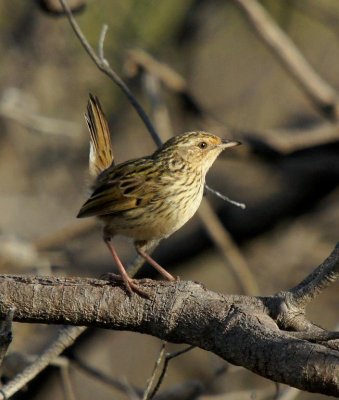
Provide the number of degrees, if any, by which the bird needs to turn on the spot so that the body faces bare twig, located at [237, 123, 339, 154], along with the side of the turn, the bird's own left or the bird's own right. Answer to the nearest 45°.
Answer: approximately 45° to the bird's own left

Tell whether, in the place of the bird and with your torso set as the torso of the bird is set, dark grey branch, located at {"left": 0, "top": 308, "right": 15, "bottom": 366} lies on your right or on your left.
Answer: on your right

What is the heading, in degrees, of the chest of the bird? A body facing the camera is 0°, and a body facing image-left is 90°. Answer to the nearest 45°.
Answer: approximately 270°

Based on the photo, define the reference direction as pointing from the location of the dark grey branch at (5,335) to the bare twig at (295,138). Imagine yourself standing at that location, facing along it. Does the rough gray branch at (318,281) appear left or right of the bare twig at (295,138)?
right

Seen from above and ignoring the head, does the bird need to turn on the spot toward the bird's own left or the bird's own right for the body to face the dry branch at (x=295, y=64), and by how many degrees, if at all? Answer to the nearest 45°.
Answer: approximately 45° to the bird's own left

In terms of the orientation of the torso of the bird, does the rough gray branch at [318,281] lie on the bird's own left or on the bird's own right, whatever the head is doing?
on the bird's own left

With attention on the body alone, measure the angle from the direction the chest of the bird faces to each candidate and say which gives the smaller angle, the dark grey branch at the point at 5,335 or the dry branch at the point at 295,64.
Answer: the dry branch

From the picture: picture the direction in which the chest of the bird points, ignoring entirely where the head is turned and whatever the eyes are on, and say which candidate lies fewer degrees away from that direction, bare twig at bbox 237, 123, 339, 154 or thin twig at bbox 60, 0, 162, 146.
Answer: the bare twig
